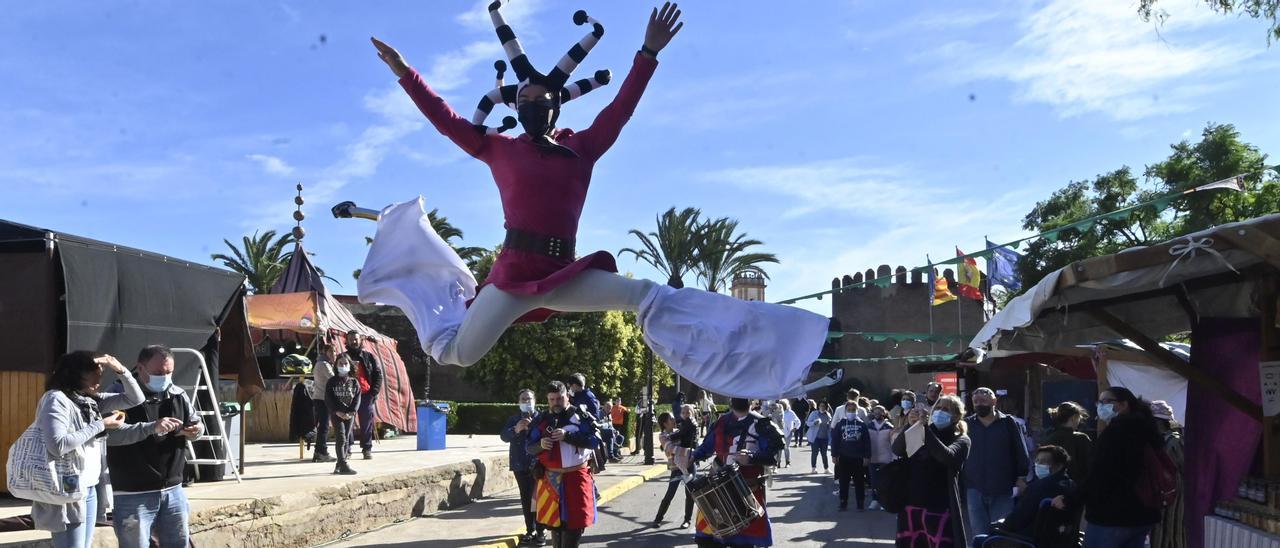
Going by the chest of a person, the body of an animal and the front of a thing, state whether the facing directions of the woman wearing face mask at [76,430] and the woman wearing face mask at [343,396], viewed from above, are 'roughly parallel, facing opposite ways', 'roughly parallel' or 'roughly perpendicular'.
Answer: roughly perpendicular

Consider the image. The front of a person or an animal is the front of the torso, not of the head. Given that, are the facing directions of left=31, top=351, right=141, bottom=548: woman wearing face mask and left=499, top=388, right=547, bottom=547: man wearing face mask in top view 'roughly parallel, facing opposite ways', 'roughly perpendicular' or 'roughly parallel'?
roughly perpendicular

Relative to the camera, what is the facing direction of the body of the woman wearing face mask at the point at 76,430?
to the viewer's right

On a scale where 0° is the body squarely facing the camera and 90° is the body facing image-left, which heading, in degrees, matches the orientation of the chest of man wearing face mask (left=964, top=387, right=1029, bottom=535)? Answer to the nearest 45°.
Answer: approximately 45°

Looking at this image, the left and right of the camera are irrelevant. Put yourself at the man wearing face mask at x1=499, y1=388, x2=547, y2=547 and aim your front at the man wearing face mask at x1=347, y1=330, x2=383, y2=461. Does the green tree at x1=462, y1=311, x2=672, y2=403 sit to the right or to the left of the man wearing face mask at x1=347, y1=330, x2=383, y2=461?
right

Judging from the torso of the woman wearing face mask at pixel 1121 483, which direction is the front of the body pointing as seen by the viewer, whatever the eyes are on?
to the viewer's left

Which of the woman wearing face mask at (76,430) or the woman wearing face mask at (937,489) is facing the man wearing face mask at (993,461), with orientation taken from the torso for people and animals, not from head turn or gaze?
the woman wearing face mask at (76,430)
